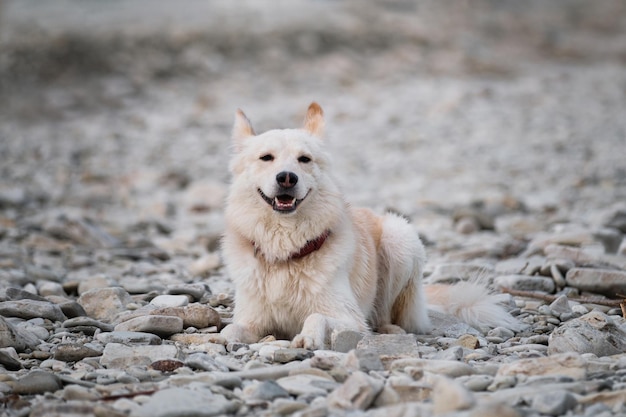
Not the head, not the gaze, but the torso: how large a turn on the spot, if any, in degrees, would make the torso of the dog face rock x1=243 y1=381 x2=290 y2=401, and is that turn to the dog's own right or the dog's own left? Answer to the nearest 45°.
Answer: approximately 45° to the dog's own left

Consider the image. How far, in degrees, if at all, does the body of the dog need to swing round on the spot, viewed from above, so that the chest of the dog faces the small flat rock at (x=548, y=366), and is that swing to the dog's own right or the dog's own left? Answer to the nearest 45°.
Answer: approximately 90° to the dog's own left

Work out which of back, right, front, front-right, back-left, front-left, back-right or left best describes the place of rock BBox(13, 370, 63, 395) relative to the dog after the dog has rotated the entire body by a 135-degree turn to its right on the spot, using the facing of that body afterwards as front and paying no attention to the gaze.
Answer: back-left

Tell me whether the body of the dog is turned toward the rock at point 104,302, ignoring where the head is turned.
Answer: no

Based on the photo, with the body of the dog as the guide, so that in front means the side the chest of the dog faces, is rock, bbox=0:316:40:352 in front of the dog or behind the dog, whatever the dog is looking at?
in front

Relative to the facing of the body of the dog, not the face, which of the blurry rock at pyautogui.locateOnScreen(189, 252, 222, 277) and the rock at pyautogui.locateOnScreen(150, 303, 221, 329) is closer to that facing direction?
the rock

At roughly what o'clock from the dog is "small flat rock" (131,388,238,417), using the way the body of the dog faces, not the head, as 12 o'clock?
The small flat rock is roughly at 11 o'clock from the dog.

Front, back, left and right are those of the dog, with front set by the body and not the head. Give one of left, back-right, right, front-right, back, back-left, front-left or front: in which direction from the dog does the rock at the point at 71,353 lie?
front

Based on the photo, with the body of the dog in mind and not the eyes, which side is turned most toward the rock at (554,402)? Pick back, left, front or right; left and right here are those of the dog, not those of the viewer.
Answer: left

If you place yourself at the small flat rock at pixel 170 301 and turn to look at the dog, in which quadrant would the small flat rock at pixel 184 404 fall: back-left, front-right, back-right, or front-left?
front-right

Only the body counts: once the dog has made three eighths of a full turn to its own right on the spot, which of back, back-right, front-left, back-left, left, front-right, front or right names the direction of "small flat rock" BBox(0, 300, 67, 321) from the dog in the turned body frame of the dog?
left

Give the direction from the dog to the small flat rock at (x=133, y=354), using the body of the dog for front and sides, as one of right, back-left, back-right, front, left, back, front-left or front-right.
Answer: front
